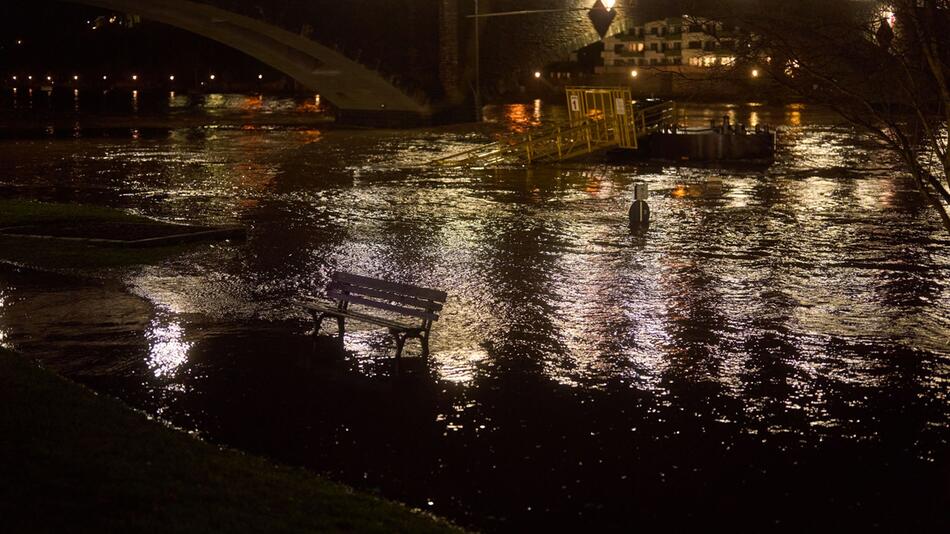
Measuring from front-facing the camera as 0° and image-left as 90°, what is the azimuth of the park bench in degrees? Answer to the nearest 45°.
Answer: approximately 45°

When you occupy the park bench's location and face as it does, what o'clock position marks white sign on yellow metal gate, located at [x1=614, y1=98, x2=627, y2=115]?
The white sign on yellow metal gate is roughly at 5 o'clock from the park bench.

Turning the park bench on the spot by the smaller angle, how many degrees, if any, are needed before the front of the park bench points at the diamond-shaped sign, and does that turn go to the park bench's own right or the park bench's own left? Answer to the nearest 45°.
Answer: approximately 135° to the park bench's own right

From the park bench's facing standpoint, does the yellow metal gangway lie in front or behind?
behind
